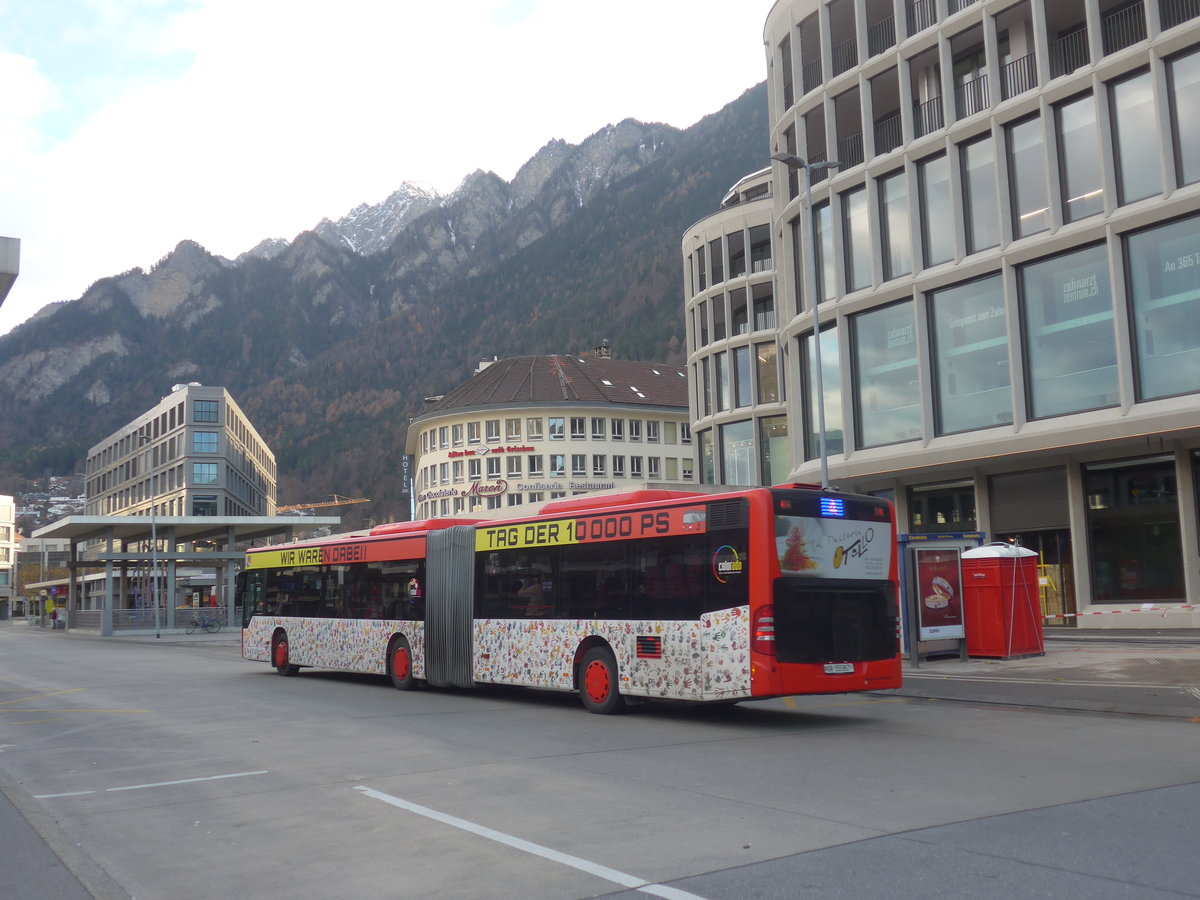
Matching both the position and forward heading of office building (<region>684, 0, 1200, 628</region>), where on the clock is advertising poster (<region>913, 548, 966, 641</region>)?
The advertising poster is roughly at 11 o'clock from the office building.

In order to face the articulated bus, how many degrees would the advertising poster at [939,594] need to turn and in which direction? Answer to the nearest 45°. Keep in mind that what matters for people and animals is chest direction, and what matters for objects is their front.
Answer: approximately 45° to its right

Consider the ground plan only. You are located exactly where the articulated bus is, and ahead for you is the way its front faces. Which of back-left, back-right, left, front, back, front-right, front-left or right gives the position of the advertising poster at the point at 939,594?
right

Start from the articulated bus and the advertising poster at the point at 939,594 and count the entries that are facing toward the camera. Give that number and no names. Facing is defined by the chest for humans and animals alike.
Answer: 1

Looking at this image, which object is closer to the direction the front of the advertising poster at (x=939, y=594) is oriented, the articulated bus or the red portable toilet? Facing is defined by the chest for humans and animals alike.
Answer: the articulated bus

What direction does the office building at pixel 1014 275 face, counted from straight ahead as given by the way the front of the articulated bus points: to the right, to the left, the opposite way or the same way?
to the left

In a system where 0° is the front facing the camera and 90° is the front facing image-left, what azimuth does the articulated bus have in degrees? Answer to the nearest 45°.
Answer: approximately 135°

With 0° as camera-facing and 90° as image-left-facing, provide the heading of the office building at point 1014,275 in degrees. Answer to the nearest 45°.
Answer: approximately 45°

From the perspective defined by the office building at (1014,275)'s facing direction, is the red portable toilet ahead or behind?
ahead

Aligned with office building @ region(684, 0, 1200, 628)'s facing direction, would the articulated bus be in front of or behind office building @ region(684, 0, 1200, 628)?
in front

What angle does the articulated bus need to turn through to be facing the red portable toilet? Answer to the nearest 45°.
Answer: approximately 90° to its right

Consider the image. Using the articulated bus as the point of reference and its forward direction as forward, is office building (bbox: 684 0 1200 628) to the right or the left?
on its right
